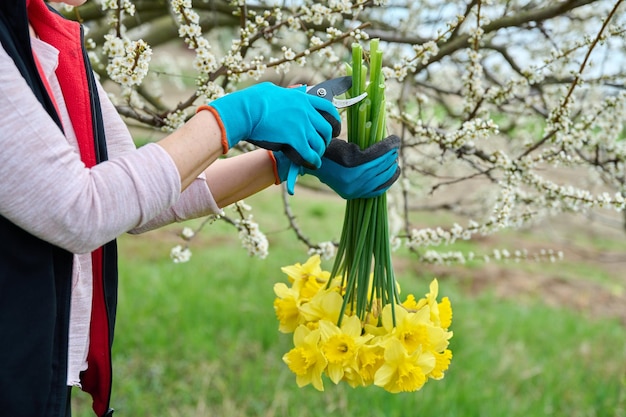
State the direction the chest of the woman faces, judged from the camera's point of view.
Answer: to the viewer's right

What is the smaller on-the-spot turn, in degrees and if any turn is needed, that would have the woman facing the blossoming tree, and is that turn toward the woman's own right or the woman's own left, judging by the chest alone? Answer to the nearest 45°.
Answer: approximately 45° to the woman's own left
